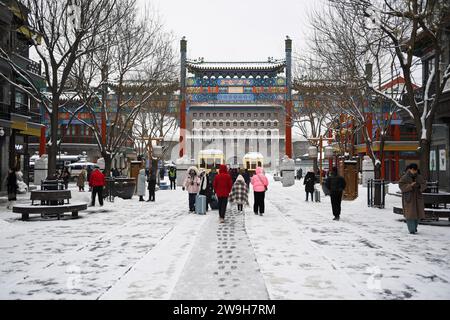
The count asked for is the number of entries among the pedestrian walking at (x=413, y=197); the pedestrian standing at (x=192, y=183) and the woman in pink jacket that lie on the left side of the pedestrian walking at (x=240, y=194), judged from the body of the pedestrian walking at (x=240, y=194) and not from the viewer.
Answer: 1

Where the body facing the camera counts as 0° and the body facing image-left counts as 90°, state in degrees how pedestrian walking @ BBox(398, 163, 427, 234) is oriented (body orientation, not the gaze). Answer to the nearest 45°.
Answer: approximately 0°

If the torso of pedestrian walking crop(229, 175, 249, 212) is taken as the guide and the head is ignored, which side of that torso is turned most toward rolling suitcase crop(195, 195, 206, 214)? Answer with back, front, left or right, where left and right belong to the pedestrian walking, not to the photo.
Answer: left

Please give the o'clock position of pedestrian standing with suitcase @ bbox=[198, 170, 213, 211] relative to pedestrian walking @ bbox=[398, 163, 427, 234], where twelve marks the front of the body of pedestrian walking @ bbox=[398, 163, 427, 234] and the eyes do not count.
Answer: pedestrian standing with suitcase @ bbox=[198, 170, 213, 211] is roughly at 4 o'clock from pedestrian walking @ bbox=[398, 163, 427, 234].

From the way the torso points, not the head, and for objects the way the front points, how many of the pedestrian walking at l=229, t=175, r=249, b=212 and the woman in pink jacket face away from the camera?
2

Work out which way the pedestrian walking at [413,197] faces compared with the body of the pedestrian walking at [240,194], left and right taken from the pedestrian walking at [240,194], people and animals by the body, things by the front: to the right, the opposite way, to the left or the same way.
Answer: the opposite way

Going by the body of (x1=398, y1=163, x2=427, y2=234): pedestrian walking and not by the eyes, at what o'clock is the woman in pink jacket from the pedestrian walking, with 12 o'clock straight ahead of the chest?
The woman in pink jacket is roughly at 4 o'clock from the pedestrian walking.

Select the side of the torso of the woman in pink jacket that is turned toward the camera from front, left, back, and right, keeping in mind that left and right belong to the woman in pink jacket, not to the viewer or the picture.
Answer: back

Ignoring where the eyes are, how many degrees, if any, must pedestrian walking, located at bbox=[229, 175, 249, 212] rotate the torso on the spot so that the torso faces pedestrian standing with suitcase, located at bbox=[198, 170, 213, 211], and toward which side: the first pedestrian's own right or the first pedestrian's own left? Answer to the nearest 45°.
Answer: approximately 45° to the first pedestrian's own left

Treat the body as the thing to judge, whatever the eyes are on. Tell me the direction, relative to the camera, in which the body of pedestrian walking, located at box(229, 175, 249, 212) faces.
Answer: away from the camera

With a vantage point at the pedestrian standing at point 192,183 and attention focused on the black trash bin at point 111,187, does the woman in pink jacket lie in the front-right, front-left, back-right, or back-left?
back-right

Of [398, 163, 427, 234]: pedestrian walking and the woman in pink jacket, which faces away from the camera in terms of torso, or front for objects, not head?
the woman in pink jacket
